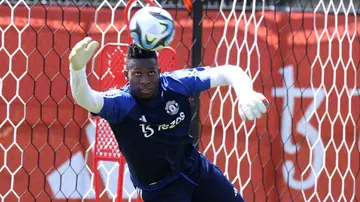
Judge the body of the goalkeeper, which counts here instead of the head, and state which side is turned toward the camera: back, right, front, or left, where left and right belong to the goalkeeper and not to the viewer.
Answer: front
